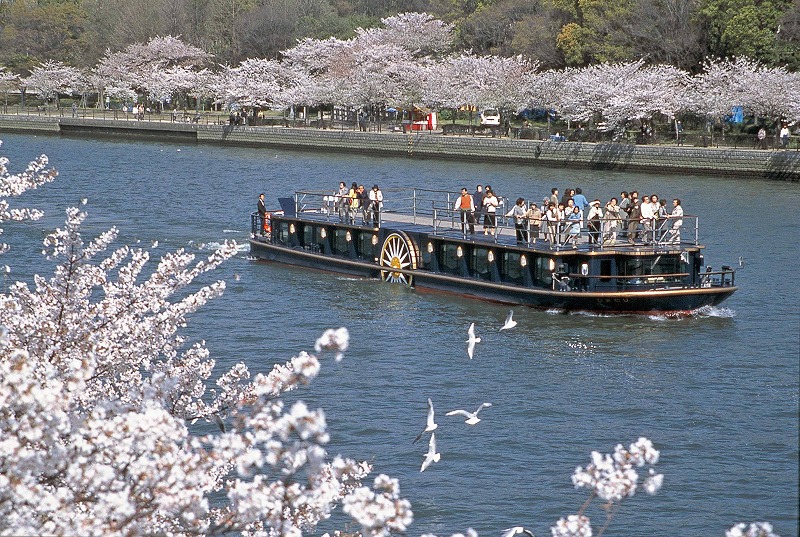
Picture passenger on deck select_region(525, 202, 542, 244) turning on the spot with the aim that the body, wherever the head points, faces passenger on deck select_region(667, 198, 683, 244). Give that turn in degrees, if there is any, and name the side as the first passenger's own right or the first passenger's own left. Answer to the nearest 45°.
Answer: approximately 90° to the first passenger's own left

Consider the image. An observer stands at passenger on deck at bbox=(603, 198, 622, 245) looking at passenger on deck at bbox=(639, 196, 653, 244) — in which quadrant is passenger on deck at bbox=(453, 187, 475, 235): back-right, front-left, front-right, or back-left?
back-left

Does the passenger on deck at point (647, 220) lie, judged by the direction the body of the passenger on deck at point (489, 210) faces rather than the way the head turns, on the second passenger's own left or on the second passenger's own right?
on the second passenger's own left

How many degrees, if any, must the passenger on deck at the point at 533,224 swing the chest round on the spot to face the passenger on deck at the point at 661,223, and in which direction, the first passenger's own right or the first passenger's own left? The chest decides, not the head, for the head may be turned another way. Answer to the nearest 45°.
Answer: approximately 90° to the first passenger's own left

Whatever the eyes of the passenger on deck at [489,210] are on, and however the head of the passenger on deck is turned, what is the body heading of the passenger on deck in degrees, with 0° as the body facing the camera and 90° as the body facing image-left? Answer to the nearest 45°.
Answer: approximately 0°

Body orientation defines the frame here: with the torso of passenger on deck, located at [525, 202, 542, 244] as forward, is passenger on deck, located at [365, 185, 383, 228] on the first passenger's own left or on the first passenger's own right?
on the first passenger's own right
